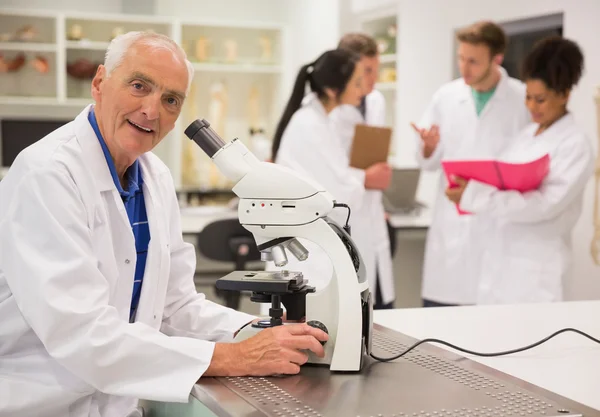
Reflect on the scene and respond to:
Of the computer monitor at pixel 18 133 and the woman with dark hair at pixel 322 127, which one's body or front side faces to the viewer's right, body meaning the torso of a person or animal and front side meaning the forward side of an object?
the woman with dark hair

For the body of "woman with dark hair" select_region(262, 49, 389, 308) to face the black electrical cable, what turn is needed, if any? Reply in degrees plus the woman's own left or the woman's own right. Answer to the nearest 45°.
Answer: approximately 90° to the woman's own right

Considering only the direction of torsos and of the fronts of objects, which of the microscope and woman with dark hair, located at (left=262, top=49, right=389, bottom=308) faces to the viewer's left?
the microscope

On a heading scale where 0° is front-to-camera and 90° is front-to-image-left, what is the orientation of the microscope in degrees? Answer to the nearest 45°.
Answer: approximately 90°

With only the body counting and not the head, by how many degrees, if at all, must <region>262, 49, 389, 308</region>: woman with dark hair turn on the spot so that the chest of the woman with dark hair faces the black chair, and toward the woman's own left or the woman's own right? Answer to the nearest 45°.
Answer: approximately 135° to the woman's own left

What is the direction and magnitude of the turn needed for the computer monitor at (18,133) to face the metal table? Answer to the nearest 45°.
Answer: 0° — it already faces it

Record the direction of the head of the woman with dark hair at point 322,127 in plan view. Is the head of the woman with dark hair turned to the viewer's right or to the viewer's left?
to the viewer's right

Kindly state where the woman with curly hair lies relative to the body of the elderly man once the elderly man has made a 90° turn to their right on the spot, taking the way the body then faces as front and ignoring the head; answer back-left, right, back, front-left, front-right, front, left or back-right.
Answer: back

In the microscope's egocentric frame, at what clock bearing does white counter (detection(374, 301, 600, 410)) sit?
The white counter is roughly at 5 o'clock from the microscope.

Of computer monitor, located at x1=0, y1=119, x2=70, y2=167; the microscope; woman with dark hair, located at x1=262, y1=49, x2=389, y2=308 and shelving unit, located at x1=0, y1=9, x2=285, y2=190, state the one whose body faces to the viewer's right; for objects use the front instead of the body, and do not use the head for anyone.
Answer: the woman with dark hair

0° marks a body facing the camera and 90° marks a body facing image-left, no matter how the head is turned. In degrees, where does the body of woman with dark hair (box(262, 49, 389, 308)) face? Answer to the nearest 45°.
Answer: approximately 270°

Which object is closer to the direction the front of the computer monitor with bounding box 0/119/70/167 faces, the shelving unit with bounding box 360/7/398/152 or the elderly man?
the elderly man

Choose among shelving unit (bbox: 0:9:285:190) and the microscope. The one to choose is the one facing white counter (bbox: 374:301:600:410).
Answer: the shelving unit
